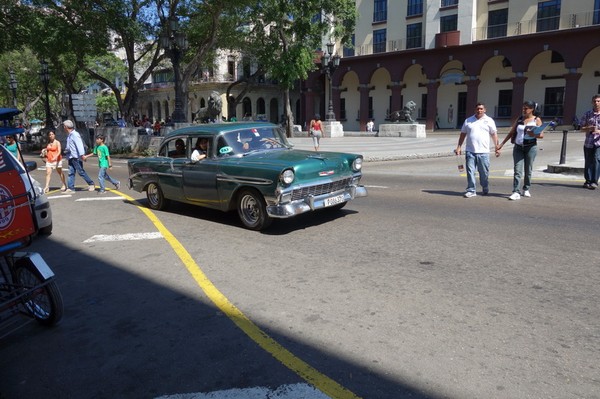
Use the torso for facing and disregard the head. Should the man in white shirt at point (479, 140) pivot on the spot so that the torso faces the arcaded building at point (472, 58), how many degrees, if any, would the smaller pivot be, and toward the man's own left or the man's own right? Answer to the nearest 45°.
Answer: approximately 180°

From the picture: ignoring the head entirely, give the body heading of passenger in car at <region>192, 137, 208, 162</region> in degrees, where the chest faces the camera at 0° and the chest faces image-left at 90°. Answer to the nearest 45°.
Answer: approximately 315°

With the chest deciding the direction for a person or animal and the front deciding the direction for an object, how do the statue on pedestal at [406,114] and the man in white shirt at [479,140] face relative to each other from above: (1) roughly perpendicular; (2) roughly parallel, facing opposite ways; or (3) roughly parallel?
roughly perpendicular

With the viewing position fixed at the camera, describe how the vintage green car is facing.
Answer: facing the viewer and to the right of the viewer

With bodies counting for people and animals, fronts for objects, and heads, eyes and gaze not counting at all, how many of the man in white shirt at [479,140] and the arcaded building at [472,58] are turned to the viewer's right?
0

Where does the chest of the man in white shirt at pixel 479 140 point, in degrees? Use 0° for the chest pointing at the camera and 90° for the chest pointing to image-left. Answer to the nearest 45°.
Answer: approximately 0°

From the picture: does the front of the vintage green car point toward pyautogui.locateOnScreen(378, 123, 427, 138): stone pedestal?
no

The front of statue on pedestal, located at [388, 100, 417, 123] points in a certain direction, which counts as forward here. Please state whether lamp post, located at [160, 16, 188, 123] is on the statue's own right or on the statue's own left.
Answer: on the statue's own right

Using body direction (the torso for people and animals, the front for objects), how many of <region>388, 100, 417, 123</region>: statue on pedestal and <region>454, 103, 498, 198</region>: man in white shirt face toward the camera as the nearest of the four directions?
1

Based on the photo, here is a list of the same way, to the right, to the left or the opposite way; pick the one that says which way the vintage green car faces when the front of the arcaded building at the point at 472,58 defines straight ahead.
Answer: to the left
